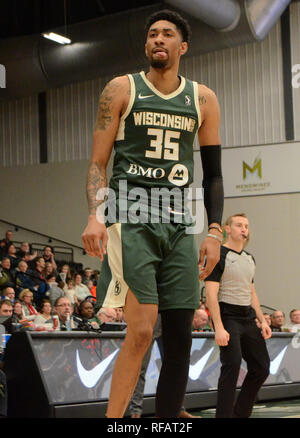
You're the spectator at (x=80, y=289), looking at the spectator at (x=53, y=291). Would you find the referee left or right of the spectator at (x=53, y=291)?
left

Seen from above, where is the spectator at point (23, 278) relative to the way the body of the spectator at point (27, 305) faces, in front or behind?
behind

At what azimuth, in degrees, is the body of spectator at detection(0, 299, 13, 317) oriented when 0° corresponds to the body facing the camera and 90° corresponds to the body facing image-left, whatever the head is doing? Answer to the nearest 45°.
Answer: approximately 315°

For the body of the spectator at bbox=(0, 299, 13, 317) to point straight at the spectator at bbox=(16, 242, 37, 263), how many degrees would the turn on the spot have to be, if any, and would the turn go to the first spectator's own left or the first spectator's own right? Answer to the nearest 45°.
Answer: approximately 135° to the first spectator's own left

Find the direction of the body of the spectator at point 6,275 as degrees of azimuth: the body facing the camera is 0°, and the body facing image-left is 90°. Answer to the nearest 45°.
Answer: approximately 315°

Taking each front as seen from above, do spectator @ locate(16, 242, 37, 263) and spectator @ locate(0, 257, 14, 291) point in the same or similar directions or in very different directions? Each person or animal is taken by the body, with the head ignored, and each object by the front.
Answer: same or similar directions

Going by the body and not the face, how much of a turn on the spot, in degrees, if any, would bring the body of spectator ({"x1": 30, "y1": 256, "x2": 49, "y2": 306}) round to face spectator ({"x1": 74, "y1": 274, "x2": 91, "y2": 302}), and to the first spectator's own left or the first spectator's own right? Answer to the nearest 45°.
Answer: approximately 45° to the first spectator's own left

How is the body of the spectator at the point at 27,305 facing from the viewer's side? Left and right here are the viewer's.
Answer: facing the viewer and to the right of the viewer
